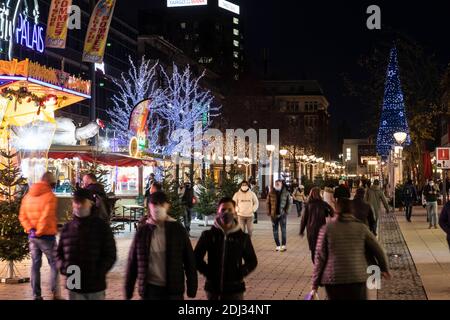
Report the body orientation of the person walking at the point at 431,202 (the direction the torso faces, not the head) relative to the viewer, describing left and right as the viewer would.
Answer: facing the viewer

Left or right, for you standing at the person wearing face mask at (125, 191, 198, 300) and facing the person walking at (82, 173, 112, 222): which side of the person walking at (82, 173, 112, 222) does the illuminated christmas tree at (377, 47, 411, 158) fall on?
right

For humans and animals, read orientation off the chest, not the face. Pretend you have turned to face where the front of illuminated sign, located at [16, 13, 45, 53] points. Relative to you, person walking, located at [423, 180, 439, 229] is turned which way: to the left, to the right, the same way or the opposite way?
to the right

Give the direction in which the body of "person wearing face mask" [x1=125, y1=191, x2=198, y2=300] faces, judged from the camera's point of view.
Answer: toward the camera

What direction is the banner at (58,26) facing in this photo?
toward the camera

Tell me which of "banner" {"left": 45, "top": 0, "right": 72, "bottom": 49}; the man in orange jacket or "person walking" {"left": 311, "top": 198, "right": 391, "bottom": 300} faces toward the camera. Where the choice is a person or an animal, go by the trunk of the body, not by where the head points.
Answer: the banner

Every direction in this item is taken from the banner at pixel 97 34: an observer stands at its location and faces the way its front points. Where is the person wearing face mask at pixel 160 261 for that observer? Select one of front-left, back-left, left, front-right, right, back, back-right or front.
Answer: front

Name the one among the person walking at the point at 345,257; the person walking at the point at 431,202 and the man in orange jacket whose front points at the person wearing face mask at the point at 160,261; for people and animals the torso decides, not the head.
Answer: the person walking at the point at 431,202

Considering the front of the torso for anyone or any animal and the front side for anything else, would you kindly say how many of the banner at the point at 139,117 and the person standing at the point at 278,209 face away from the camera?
0

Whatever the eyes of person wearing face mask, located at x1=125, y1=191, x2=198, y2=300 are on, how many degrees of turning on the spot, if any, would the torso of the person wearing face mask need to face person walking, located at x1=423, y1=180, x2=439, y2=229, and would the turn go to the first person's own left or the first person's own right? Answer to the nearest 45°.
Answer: approximately 135° to the first person's own left

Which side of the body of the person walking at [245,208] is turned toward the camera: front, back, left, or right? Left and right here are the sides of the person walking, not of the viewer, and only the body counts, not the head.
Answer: front

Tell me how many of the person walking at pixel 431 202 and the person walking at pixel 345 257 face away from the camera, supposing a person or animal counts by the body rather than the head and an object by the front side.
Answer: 1

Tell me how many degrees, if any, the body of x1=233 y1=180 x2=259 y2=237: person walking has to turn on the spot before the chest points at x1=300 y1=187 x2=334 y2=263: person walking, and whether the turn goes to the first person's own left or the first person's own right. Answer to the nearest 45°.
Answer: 0° — they already face them

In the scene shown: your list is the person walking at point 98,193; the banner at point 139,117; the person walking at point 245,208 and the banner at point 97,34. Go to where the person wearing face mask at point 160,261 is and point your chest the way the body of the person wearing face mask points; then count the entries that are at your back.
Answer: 4
